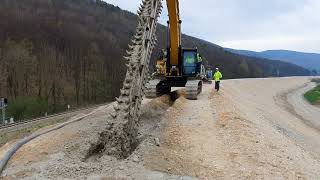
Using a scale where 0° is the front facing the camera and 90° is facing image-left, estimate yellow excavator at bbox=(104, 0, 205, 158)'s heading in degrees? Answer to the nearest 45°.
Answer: approximately 0°
